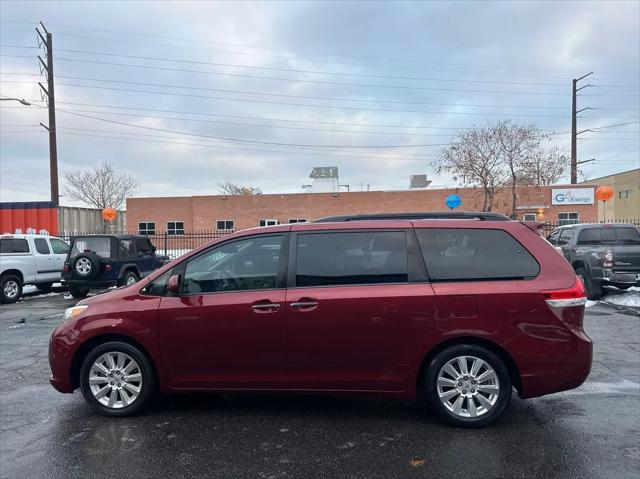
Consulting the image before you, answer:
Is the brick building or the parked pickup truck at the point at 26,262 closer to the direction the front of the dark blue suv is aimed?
the brick building

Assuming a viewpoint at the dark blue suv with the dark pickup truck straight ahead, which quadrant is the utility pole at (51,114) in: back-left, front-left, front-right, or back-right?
back-left

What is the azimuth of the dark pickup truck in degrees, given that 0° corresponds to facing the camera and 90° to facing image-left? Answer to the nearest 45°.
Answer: approximately 135°

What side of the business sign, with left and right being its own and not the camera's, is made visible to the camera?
front

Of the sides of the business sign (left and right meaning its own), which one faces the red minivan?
front

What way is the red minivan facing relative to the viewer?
to the viewer's left

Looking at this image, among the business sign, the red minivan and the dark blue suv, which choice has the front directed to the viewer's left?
the red minivan

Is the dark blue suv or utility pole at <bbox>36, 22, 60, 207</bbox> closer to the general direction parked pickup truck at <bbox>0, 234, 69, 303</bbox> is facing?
the utility pole

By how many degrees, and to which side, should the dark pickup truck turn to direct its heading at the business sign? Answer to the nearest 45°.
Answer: approximately 45° to its right
